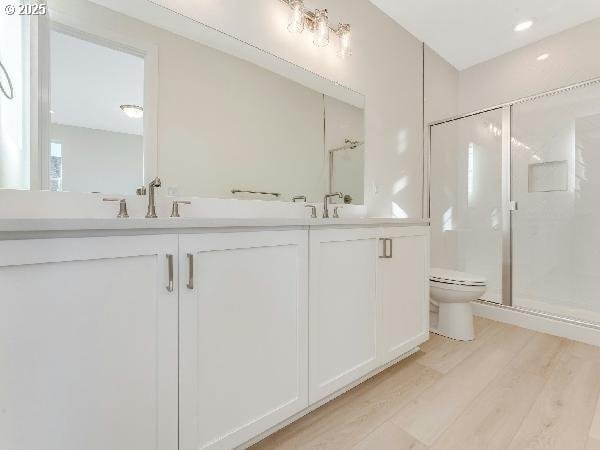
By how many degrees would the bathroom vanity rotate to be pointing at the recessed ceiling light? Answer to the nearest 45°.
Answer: approximately 45° to its left

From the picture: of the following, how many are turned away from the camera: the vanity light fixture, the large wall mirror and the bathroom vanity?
0

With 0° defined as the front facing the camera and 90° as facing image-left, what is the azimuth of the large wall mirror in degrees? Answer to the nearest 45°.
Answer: approximately 315°

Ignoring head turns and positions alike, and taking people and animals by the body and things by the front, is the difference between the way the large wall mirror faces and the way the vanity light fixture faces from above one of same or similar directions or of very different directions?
same or similar directions

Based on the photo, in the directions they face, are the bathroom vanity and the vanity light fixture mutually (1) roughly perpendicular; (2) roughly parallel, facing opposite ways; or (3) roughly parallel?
roughly parallel

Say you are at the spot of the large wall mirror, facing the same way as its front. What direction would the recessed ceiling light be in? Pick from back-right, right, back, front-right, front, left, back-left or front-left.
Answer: front-left

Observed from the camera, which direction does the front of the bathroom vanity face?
facing the viewer and to the right of the viewer

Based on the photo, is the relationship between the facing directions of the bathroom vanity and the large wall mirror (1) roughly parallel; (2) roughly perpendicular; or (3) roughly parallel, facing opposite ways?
roughly parallel

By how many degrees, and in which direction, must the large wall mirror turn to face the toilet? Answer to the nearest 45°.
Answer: approximately 45° to its left

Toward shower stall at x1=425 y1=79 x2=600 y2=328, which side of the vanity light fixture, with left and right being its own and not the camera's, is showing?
left
